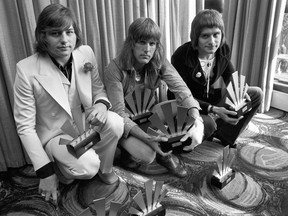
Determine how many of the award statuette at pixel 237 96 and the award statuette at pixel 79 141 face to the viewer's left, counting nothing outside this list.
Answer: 0

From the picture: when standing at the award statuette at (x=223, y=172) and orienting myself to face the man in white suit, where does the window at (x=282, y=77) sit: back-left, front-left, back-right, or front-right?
back-right

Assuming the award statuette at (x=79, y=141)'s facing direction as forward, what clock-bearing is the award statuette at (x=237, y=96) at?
the award statuette at (x=237, y=96) is roughly at 10 o'clock from the award statuette at (x=79, y=141).

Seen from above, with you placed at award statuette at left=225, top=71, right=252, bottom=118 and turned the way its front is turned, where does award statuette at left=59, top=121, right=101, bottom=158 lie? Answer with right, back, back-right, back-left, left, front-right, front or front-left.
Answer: right

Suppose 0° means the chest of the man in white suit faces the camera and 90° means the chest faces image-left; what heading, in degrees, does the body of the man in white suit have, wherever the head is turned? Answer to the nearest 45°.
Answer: approximately 315°

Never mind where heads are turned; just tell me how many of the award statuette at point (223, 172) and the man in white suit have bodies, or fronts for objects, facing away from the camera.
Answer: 0

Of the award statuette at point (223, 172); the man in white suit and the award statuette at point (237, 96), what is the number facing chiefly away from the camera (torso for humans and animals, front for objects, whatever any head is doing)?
0

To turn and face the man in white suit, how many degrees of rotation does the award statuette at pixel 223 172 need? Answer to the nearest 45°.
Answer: approximately 135° to its right

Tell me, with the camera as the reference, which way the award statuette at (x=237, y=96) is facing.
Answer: facing the viewer and to the right of the viewer

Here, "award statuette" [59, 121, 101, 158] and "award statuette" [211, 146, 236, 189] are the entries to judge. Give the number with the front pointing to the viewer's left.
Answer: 0
